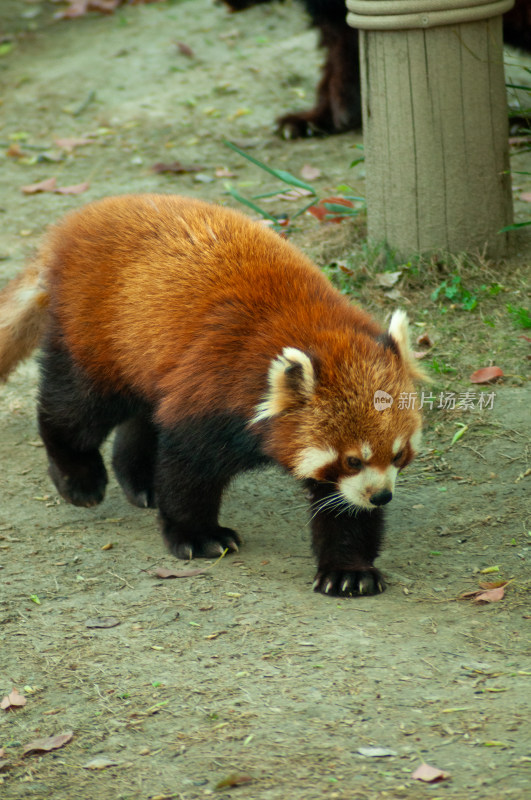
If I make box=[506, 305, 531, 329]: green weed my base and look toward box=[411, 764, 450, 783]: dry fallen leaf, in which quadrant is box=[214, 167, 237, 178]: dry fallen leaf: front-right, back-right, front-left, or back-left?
back-right

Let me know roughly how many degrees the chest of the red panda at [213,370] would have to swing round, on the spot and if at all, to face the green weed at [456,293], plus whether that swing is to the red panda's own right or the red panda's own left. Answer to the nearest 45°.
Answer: approximately 90° to the red panda's own left

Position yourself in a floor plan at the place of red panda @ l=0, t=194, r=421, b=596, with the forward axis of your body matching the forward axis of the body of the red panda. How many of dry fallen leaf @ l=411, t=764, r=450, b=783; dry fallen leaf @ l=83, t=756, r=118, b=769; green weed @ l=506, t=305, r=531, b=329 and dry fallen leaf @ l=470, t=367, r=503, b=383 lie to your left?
2

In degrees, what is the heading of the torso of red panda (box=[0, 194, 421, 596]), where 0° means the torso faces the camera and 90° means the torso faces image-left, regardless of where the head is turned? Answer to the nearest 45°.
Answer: approximately 315°

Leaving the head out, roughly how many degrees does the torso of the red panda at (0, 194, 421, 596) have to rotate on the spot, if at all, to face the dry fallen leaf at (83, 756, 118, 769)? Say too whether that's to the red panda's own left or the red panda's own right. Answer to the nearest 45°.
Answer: approximately 45° to the red panda's own right

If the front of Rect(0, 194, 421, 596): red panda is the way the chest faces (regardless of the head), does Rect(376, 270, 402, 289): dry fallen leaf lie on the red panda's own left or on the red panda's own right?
on the red panda's own left

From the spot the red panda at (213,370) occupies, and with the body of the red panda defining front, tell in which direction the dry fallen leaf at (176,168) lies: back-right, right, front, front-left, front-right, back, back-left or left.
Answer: back-left

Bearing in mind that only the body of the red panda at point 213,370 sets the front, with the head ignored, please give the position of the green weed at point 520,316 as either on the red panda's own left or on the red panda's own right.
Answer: on the red panda's own left

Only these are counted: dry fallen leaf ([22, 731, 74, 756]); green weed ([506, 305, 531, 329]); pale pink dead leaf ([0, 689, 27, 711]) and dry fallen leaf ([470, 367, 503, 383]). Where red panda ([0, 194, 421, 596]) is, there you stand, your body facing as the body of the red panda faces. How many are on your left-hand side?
2

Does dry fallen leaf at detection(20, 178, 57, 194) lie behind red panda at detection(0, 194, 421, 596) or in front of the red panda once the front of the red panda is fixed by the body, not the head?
behind

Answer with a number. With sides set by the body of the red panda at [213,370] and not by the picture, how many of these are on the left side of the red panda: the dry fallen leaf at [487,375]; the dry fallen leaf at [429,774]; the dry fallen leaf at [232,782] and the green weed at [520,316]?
2

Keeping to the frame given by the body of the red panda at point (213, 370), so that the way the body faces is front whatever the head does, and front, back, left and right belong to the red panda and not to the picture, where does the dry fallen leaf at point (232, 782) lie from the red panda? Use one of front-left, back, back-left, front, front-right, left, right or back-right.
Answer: front-right

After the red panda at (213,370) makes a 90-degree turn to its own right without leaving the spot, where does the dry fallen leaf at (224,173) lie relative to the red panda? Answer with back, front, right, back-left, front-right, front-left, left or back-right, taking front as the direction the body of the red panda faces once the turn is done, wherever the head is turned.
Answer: back-right
